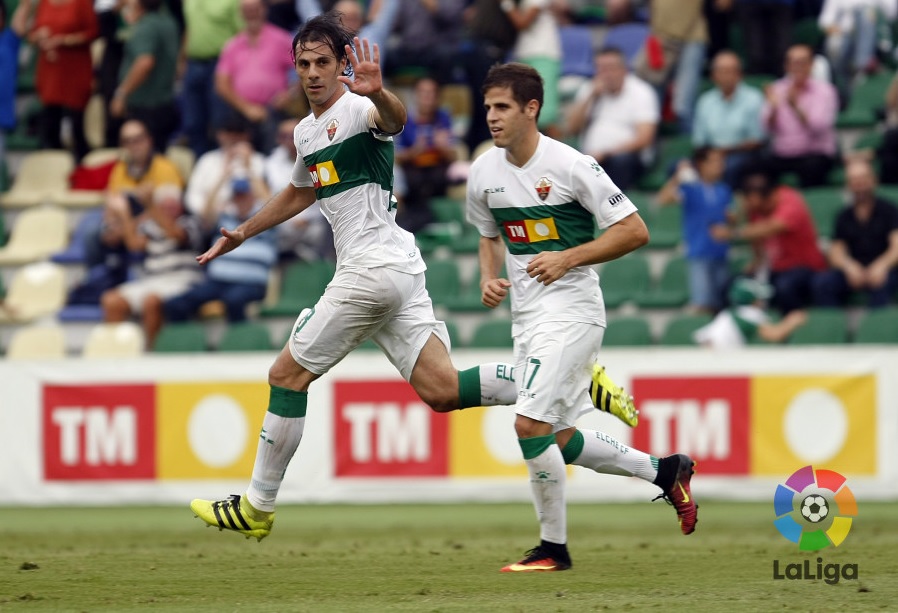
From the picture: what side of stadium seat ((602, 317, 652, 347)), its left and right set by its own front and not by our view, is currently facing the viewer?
front

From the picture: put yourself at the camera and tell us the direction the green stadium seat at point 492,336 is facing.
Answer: facing the viewer

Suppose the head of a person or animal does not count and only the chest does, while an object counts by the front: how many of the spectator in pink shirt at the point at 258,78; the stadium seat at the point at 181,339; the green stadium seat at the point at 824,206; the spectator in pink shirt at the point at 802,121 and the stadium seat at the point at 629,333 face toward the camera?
5

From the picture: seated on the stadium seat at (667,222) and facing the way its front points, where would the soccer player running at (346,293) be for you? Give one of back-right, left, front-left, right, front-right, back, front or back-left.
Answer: front

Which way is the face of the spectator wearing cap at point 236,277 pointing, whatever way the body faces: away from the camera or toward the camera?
toward the camera

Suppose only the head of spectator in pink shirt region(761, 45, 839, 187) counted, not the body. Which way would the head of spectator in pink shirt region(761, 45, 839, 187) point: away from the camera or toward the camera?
toward the camera

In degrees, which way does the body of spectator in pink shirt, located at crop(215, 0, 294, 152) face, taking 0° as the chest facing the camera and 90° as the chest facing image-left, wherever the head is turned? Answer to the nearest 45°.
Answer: approximately 0°

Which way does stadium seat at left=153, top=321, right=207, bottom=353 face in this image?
toward the camera

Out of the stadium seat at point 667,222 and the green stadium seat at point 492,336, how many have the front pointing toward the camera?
2

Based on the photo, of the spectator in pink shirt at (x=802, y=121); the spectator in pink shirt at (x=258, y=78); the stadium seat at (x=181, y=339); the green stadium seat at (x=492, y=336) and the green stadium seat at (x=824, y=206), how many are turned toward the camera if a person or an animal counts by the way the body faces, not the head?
5

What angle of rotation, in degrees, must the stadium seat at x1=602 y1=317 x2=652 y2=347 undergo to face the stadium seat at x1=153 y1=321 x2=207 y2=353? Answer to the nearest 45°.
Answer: approximately 90° to its right

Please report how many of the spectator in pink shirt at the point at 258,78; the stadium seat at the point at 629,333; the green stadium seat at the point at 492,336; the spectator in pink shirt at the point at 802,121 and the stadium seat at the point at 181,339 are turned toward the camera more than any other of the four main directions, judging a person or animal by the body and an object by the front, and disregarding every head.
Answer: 5

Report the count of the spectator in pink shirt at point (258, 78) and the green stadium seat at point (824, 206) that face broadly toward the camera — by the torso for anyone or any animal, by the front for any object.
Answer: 2

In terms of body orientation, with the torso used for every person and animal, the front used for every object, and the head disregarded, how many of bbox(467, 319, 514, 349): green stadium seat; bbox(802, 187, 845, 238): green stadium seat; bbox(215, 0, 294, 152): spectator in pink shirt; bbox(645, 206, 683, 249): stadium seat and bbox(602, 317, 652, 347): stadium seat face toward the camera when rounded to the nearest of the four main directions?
5

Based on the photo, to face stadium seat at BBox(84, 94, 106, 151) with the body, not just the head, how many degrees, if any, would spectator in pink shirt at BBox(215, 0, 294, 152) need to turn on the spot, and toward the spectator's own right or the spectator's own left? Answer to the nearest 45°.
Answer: approximately 135° to the spectator's own right
